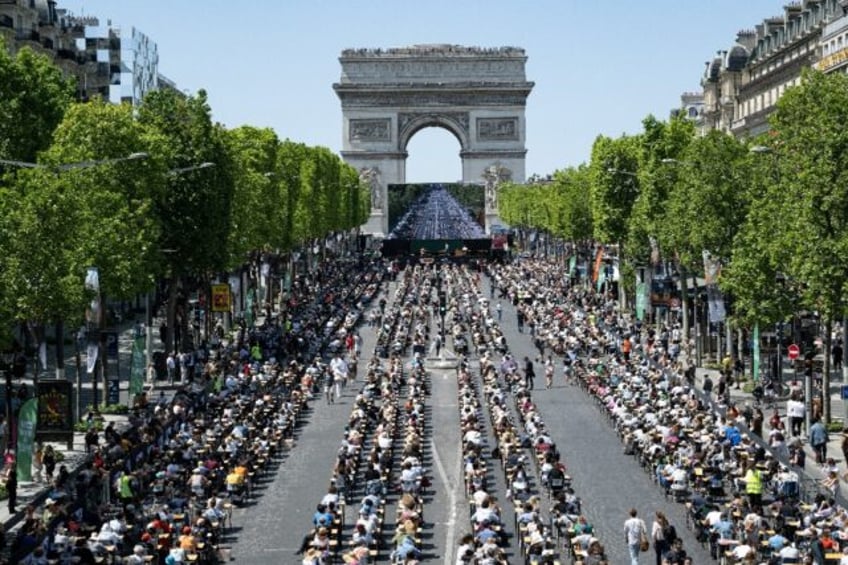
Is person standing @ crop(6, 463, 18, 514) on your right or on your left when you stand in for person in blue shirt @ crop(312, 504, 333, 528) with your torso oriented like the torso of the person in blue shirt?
on your left

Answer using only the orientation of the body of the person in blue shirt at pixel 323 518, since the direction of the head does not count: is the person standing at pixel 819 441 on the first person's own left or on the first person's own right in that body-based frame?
on the first person's own right

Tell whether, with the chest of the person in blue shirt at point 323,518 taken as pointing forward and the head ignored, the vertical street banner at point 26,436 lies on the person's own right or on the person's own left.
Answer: on the person's own left

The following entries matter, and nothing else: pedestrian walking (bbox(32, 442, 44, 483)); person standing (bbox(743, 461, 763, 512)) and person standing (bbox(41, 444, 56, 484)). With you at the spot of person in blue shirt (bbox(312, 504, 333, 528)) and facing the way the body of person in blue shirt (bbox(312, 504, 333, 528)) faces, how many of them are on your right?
1

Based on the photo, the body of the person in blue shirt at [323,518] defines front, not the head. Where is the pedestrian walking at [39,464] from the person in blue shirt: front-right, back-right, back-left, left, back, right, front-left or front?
front-left

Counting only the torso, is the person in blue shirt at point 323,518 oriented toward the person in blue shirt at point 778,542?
no

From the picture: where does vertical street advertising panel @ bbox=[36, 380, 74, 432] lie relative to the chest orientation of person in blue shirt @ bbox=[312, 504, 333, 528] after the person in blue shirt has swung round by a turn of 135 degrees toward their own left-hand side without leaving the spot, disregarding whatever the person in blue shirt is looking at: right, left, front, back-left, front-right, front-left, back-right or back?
right

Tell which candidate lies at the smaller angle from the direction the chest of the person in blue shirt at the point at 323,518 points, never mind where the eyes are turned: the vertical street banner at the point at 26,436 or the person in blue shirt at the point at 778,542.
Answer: the vertical street banner

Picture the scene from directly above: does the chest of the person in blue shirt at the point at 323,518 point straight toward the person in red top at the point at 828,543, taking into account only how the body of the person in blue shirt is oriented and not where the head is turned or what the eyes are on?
no

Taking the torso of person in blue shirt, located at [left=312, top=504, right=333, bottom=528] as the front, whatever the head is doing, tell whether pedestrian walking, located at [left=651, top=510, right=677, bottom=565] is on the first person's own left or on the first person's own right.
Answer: on the first person's own right

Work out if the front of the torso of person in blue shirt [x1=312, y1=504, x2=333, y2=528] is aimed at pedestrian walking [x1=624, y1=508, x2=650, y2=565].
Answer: no

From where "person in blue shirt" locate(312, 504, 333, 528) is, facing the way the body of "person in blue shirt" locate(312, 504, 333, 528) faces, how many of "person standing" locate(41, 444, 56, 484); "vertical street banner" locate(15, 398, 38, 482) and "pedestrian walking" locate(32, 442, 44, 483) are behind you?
0

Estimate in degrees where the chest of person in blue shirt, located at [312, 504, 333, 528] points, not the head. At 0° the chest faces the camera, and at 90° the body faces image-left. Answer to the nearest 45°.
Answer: approximately 180°

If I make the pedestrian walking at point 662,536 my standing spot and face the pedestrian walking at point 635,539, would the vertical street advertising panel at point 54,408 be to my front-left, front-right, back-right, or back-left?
front-right

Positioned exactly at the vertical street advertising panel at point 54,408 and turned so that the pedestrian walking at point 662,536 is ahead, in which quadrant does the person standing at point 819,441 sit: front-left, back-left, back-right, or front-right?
front-left

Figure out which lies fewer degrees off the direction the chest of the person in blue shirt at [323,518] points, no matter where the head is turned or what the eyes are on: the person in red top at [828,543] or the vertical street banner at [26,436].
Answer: the vertical street banner

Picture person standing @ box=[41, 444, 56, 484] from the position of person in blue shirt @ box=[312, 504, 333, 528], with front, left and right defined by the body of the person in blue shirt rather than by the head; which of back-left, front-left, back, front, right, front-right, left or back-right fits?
front-left

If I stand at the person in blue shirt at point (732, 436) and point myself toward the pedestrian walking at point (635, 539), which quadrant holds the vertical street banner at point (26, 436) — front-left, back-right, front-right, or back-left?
front-right

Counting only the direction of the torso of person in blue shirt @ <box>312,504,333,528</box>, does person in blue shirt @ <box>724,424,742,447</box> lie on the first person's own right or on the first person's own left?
on the first person's own right

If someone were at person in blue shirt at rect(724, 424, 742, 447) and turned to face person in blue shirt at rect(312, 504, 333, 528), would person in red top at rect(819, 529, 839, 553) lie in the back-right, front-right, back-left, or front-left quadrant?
front-left
